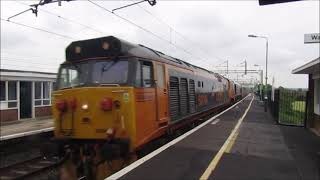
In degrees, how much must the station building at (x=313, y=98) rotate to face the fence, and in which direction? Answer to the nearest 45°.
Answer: approximately 45° to its right

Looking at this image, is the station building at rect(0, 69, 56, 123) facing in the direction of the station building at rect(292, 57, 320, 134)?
yes

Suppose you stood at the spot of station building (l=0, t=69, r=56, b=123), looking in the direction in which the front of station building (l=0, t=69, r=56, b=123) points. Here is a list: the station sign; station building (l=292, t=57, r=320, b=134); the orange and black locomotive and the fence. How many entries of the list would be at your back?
0

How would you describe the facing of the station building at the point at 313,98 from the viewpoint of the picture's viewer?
facing the viewer and to the left of the viewer

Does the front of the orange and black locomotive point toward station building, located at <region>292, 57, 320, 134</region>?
no

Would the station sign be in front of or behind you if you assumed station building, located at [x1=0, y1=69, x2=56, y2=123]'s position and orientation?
in front

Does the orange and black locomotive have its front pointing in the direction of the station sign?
no

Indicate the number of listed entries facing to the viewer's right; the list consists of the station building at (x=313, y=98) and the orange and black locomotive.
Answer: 0

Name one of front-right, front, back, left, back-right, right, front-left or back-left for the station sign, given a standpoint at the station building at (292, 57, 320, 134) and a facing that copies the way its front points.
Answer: front-left

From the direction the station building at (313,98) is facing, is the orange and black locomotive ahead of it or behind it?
ahead

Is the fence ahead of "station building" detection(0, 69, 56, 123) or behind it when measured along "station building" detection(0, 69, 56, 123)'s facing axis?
ahead

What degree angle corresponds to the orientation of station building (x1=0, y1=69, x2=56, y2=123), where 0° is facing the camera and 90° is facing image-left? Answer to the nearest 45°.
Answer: approximately 315°

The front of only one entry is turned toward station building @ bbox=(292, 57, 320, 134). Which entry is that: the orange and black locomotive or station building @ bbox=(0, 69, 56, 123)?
station building @ bbox=(0, 69, 56, 123)

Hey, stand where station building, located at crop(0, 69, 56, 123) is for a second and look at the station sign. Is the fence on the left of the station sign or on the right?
left
